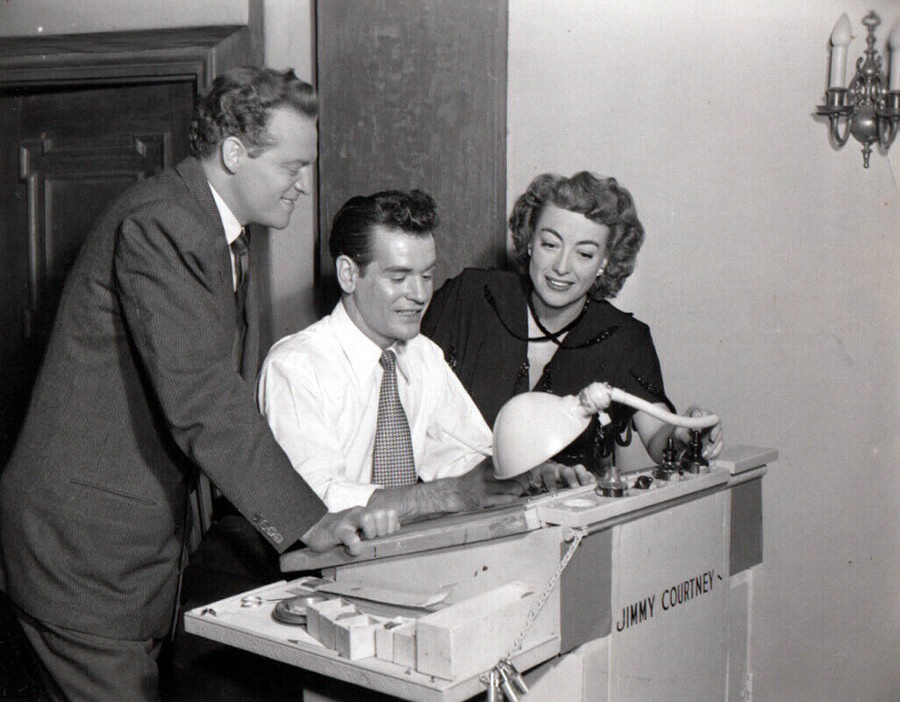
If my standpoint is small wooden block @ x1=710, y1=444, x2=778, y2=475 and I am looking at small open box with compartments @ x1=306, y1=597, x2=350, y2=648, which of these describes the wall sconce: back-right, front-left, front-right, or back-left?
back-right

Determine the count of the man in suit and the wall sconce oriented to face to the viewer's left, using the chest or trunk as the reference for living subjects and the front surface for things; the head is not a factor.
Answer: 0

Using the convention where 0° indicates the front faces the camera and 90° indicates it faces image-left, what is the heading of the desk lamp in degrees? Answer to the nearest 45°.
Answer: approximately 90°

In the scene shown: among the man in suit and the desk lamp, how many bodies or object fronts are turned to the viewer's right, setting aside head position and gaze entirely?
1

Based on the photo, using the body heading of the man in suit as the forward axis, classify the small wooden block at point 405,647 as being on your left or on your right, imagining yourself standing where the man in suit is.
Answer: on your right

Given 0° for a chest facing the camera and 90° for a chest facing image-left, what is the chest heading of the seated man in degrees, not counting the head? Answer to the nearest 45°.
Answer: approximately 315°

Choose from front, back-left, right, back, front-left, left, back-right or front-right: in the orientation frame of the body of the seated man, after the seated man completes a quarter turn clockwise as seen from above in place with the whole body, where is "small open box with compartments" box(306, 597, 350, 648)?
front-left

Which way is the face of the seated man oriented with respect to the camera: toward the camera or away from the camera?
toward the camera

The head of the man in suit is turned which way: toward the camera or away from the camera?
toward the camera

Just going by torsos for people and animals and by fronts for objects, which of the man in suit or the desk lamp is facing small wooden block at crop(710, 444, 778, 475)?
the man in suit

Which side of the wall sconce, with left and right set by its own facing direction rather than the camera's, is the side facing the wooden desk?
front

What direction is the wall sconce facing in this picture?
toward the camera

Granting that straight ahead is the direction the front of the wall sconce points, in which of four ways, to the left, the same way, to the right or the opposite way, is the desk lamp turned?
to the right

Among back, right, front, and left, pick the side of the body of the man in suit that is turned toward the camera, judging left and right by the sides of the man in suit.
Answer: right

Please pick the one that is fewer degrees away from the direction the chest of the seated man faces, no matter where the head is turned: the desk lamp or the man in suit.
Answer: the desk lamp
